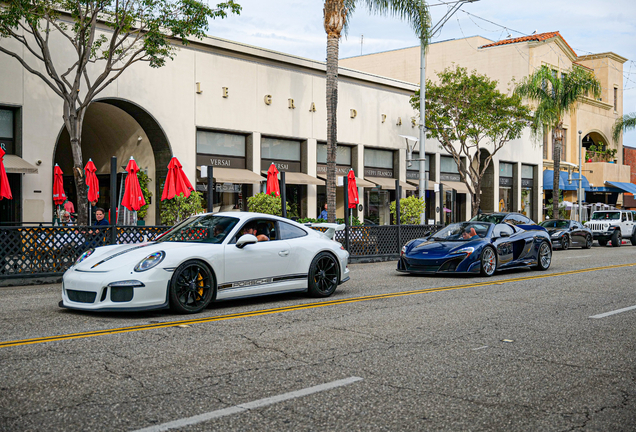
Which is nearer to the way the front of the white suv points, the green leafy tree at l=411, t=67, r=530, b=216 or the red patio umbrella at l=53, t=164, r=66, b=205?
the red patio umbrella

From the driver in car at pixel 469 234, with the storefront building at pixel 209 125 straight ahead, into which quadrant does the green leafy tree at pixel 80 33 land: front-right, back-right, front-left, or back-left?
front-left

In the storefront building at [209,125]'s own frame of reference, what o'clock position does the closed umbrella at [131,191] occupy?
The closed umbrella is roughly at 2 o'clock from the storefront building.

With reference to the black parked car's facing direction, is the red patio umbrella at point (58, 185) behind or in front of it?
in front

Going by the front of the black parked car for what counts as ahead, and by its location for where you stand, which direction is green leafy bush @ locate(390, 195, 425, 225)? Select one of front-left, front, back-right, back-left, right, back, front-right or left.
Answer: front

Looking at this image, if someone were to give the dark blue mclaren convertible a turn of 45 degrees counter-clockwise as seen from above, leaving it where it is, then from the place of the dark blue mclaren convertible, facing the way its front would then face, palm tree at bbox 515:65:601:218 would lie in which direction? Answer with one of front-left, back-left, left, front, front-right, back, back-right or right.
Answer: back

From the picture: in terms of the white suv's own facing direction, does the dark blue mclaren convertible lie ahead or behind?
ahead

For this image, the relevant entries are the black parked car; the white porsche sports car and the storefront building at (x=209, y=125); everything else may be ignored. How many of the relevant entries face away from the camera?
0

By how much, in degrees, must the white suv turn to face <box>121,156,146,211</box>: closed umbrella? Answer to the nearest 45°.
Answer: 0° — it already faces it

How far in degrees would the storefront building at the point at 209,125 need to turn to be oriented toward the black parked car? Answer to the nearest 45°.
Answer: approximately 45° to its left

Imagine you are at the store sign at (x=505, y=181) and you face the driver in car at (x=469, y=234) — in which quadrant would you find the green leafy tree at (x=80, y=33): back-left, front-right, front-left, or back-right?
front-right

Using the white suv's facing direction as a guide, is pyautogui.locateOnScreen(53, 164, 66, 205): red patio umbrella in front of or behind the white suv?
in front

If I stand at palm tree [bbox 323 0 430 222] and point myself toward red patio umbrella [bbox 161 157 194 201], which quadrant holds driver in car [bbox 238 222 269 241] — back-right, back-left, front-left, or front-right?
front-left

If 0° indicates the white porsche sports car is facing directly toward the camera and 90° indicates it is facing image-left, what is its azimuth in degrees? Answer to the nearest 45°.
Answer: approximately 45°

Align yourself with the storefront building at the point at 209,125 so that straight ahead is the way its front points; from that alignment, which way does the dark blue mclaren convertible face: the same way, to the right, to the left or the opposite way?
to the right

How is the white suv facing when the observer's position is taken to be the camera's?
facing the viewer and to the left of the viewer

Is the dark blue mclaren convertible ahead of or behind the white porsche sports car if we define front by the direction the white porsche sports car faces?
behind

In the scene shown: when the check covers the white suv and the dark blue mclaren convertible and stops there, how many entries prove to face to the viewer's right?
0
